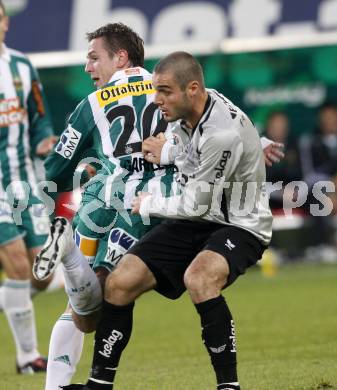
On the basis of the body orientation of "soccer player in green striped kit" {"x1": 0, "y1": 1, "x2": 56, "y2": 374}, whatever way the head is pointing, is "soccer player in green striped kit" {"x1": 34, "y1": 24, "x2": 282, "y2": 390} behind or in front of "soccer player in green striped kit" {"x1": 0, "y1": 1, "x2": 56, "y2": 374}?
in front

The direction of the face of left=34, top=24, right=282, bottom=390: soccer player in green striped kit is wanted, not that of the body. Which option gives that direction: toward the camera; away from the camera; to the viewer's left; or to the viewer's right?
to the viewer's left

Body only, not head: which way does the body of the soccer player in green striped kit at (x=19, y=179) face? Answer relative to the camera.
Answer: toward the camera
